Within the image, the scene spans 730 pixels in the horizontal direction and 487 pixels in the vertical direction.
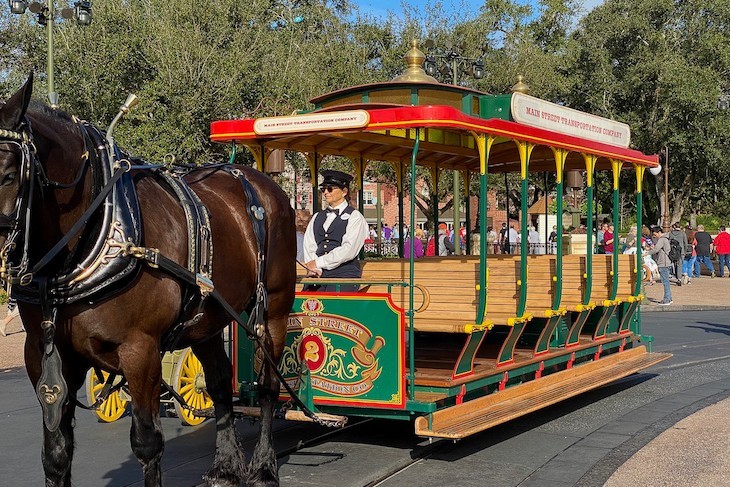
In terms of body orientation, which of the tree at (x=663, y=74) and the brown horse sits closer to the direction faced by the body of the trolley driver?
the brown horse

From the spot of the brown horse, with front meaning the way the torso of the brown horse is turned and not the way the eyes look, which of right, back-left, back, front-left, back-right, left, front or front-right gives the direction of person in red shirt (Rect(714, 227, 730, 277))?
back

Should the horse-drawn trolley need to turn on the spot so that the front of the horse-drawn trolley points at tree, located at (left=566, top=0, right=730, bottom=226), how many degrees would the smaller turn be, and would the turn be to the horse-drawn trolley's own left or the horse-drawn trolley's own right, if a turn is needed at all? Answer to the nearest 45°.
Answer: approximately 135° to the horse-drawn trolley's own right

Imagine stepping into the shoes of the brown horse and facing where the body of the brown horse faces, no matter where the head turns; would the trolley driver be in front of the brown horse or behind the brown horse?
behind

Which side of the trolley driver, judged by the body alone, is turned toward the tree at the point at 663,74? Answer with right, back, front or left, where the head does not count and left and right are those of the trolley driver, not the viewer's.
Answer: back

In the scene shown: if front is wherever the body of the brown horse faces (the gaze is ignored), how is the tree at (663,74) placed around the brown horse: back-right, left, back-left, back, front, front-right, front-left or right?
back

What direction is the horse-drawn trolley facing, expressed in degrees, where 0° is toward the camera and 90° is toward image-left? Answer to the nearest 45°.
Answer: approximately 45°

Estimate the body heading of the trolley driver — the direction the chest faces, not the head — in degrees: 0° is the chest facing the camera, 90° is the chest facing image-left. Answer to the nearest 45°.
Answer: approximately 45°

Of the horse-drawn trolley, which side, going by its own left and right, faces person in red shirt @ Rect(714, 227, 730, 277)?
back
